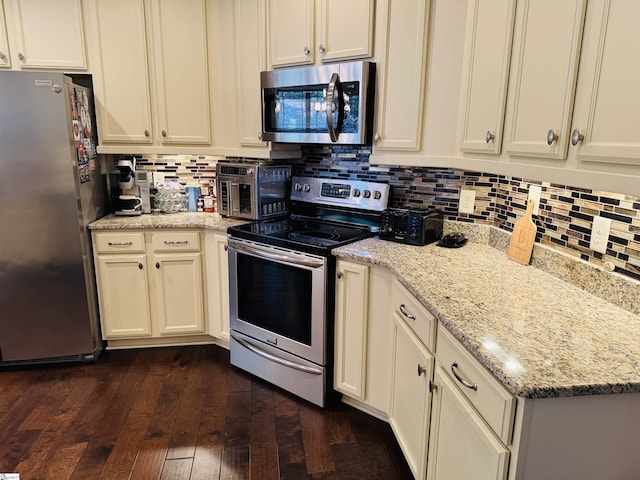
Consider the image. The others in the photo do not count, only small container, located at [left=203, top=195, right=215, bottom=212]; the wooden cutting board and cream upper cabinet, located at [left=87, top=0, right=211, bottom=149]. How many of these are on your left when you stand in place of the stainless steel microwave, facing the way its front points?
1

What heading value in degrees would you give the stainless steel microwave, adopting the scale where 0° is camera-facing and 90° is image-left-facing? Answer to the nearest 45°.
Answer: approximately 45°

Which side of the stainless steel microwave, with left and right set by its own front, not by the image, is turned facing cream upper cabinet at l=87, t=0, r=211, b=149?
right

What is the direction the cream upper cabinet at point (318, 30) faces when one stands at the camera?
facing the viewer and to the left of the viewer

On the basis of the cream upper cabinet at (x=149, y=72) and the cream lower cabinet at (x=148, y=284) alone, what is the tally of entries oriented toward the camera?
2

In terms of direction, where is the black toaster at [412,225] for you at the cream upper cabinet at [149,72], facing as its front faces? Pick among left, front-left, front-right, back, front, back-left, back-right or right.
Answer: front-left

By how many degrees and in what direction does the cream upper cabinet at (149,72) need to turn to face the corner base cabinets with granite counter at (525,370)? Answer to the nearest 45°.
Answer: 0° — it already faces it

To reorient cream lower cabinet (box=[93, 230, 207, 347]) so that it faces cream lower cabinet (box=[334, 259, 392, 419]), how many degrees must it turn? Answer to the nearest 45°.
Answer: approximately 45° to its left

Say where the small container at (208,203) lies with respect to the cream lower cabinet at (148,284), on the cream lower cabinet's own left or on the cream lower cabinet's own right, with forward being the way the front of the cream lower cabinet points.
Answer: on the cream lower cabinet's own left

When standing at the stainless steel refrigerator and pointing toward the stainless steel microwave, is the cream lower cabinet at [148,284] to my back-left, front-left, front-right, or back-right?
front-left

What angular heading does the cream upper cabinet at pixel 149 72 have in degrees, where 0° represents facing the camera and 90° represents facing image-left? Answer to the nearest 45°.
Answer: approximately 0°
